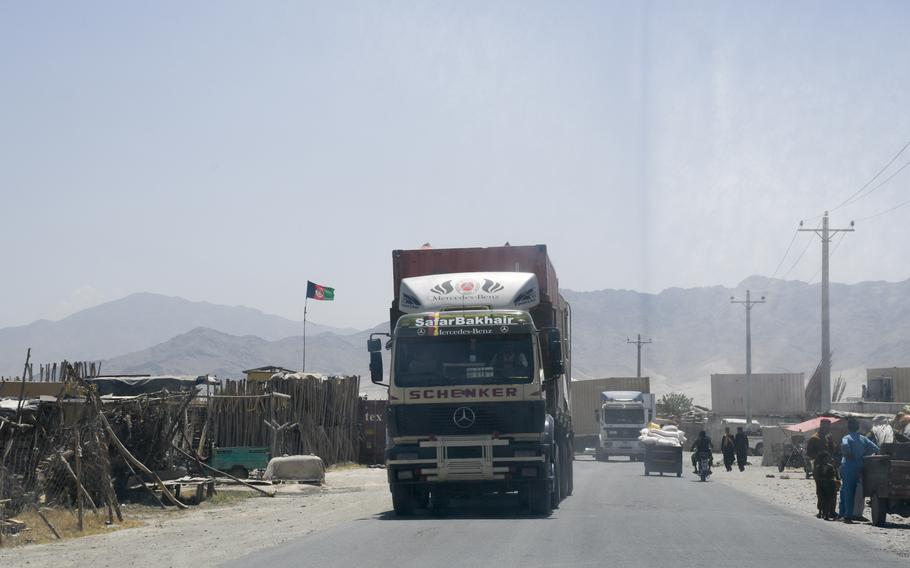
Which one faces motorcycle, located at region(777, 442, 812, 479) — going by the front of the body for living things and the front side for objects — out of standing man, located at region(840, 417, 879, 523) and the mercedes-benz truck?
the standing man

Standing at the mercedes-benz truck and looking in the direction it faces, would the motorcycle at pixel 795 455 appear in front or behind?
behind

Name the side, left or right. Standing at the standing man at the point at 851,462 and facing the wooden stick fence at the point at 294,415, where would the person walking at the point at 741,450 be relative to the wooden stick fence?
right

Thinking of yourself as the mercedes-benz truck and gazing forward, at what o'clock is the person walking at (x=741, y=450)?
The person walking is roughly at 7 o'clock from the mercedes-benz truck.

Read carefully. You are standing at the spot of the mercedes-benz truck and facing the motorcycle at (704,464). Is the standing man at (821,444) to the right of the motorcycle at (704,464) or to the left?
right

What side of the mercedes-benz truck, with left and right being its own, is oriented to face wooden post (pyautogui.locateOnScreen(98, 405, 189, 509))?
right
